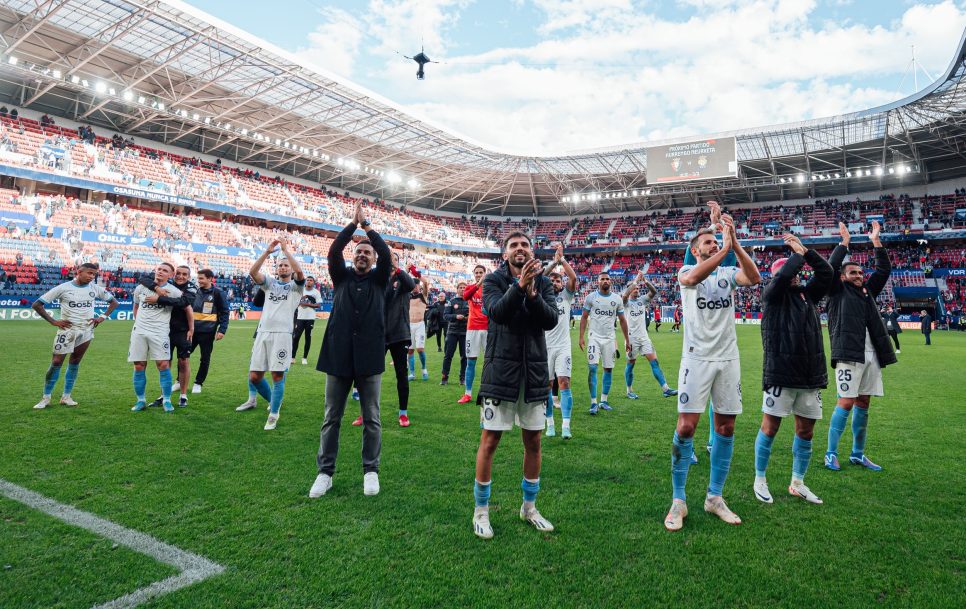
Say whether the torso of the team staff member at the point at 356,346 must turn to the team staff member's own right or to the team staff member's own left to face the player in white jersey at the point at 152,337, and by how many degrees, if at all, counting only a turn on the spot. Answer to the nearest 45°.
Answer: approximately 135° to the team staff member's own right

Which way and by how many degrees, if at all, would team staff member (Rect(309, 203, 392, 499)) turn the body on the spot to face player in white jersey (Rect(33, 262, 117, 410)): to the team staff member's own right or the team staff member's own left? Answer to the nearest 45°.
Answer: approximately 135° to the team staff member's own right

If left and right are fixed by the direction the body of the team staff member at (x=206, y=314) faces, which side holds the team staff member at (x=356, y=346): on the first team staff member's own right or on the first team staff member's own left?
on the first team staff member's own left

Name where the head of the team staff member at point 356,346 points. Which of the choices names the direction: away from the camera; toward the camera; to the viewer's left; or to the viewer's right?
toward the camera

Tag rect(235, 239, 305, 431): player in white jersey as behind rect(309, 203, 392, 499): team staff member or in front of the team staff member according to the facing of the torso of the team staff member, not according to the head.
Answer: behind

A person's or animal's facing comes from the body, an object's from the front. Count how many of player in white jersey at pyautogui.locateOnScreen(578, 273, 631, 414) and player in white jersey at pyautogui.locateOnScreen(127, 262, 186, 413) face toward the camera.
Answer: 2

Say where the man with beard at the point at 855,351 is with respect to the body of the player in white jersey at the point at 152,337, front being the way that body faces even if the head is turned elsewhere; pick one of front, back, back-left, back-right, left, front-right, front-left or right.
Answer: front-left

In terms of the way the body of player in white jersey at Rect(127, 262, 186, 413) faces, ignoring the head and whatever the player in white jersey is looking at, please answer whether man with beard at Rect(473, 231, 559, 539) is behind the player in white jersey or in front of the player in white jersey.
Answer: in front

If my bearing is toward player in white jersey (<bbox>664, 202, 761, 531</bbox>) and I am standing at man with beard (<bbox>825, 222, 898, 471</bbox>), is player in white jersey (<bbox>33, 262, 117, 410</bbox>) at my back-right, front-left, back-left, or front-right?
front-right

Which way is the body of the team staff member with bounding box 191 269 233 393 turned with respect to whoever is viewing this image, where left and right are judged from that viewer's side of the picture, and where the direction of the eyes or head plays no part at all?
facing the viewer and to the left of the viewer

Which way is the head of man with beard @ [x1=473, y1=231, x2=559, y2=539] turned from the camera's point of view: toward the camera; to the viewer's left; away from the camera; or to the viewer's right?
toward the camera

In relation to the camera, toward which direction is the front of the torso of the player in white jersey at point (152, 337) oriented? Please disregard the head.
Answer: toward the camera

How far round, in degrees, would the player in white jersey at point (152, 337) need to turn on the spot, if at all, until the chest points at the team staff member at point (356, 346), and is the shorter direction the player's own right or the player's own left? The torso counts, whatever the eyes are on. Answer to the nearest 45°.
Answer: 0° — they already face them

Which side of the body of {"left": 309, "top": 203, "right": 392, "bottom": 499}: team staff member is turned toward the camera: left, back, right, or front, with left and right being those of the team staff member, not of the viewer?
front

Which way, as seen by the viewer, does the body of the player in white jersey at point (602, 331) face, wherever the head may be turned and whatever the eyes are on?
toward the camera

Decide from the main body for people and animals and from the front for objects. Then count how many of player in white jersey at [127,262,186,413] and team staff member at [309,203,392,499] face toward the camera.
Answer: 2

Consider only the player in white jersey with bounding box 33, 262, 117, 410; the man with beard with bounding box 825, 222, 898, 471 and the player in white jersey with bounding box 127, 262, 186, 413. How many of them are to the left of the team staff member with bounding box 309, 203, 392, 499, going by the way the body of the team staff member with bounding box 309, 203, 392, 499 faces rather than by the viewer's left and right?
1

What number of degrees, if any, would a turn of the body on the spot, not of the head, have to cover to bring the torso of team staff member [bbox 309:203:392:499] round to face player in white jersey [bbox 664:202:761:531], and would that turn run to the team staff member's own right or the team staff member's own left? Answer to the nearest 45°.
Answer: approximately 45° to the team staff member's own left

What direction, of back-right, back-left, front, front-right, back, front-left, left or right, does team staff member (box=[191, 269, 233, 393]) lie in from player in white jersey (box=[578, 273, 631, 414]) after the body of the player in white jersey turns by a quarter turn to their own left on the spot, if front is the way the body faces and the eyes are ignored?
back
